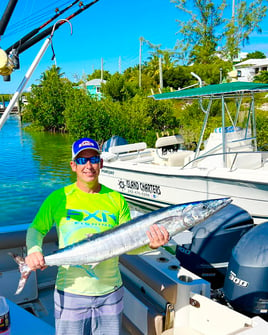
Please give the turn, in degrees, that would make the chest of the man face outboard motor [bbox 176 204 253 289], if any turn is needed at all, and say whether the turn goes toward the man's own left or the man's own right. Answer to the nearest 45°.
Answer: approximately 135° to the man's own left

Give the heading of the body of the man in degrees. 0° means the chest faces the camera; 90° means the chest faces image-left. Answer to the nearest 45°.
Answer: approximately 0°

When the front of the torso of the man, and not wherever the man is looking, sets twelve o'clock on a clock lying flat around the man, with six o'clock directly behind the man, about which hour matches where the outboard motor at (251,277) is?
The outboard motor is roughly at 8 o'clock from the man.
